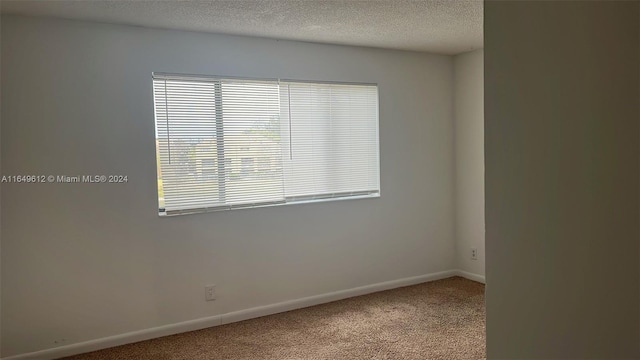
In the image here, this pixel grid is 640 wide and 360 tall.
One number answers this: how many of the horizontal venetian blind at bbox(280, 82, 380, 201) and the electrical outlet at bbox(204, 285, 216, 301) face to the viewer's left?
0

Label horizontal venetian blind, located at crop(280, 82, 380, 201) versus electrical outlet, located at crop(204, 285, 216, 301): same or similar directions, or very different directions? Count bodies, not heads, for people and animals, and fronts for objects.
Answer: same or similar directions

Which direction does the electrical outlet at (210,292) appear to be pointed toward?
toward the camera

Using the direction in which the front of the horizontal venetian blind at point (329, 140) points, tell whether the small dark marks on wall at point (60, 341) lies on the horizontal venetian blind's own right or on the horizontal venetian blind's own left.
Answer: on the horizontal venetian blind's own right

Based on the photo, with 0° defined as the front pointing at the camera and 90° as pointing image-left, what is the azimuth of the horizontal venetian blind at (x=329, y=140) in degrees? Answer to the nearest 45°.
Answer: approximately 315°

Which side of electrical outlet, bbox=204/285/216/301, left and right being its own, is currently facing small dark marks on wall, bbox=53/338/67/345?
right
